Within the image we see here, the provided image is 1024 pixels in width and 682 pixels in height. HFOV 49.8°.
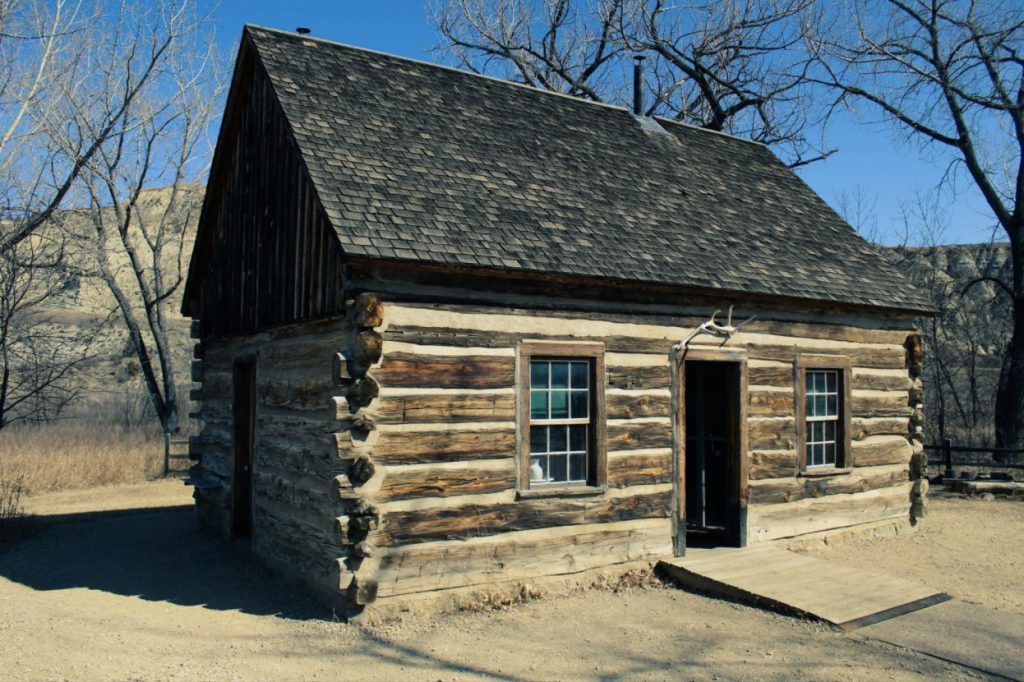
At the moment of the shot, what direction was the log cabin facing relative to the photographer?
facing the viewer and to the right of the viewer

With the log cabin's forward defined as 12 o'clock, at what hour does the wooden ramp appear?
The wooden ramp is roughly at 11 o'clock from the log cabin.
